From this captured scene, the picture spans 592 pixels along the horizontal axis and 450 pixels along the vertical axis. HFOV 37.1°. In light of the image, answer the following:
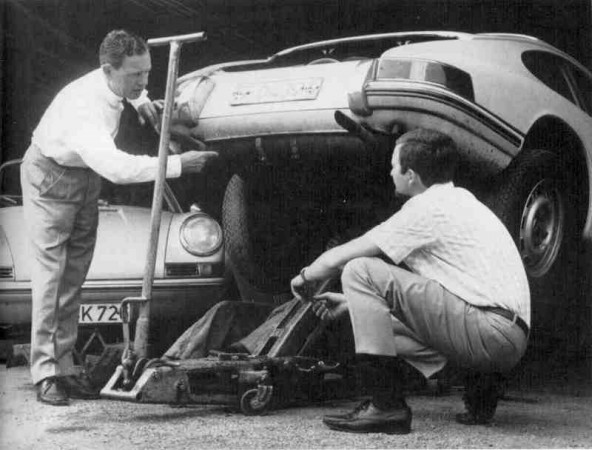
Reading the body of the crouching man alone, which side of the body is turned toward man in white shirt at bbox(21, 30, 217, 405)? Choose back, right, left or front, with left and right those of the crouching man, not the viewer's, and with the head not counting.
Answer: front

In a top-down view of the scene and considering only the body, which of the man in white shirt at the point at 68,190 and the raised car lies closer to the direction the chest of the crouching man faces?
the man in white shirt

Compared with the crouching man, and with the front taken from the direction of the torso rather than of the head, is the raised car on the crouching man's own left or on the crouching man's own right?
on the crouching man's own right

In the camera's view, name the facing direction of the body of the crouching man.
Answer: to the viewer's left

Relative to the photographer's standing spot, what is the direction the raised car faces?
facing away from the viewer and to the right of the viewer

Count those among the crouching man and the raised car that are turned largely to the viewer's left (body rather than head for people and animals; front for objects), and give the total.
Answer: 1

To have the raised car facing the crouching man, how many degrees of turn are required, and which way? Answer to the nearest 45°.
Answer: approximately 135° to its right
